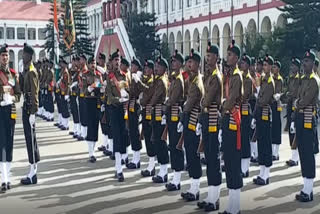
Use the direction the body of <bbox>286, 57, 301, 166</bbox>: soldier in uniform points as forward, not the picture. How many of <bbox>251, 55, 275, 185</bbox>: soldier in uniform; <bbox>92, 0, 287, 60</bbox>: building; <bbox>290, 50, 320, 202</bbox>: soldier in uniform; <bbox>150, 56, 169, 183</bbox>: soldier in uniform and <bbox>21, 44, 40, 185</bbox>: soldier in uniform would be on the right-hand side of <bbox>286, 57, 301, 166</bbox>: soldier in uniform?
1

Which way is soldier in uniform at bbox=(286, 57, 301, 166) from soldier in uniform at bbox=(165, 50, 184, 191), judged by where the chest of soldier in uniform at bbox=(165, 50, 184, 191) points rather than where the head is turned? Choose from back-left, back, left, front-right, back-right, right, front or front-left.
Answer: back-right

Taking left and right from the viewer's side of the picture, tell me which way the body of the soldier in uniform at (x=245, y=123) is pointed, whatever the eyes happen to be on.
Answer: facing to the left of the viewer

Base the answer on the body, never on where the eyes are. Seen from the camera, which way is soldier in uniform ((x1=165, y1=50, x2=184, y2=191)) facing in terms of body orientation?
to the viewer's left

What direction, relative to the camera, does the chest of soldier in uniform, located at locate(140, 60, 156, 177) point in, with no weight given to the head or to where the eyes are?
to the viewer's left

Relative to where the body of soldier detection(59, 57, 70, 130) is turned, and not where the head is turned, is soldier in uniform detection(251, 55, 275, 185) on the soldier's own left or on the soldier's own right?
on the soldier's own left

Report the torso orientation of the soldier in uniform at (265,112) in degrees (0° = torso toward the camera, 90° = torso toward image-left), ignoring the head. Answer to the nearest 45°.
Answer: approximately 90°

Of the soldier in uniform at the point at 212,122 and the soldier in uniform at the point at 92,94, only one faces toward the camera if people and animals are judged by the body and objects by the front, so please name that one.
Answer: the soldier in uniform at the point at 92,94

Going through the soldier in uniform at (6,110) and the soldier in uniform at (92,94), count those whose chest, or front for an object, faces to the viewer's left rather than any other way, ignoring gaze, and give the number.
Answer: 0

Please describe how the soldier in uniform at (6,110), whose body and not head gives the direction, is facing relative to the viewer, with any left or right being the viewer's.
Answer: facing the viewer

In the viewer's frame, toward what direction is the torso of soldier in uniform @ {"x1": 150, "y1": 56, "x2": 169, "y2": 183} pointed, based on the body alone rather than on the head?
to the viewer's left

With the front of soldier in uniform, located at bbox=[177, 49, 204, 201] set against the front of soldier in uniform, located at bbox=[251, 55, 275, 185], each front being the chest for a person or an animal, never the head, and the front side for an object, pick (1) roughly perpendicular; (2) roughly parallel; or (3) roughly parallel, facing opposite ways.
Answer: roughly parallel

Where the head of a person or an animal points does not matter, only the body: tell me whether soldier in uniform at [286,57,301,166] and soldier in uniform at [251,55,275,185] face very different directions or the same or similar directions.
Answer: same or similar directions
